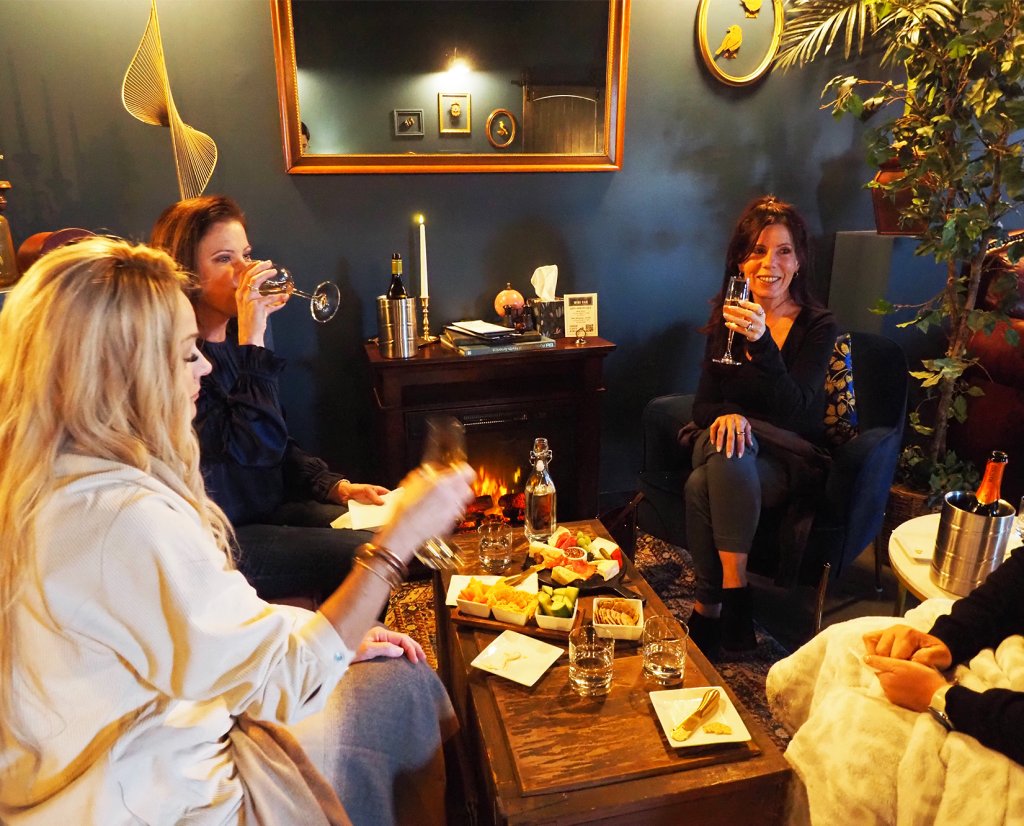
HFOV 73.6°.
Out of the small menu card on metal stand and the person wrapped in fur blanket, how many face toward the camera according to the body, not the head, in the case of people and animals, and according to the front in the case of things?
1

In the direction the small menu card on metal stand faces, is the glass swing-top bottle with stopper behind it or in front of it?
in front

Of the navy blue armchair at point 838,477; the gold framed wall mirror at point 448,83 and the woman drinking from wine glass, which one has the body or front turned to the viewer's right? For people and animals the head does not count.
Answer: the woman drinking from wine glass

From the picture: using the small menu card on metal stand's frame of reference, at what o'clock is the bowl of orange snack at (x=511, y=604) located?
The bowl of orange snack is roughly at 12 o'clock from the small menu card on metal stand.

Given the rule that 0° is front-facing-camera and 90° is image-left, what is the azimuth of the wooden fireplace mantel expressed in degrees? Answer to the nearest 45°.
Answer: approximately 0°

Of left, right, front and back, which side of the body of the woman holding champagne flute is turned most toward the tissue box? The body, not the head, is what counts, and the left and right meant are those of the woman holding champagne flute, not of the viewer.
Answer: right

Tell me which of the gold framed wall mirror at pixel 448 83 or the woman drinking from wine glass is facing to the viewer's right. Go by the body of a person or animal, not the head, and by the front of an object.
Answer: the woman drinking from wine glass

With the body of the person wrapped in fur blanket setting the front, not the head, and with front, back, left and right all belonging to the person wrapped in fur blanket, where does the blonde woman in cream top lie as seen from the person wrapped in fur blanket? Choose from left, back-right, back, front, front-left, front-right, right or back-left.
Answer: front-left

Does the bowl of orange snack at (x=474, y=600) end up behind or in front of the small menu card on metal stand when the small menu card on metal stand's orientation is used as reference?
in front

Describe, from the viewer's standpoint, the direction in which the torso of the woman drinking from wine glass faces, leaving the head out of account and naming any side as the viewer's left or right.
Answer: facing to the right of the viewer

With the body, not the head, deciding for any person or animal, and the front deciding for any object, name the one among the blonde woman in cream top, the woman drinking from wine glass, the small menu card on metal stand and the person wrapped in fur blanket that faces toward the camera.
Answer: the small menu card on metal stand

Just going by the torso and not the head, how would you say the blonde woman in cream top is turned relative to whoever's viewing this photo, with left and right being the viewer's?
facing away from the viewer and to the right of the viewer
